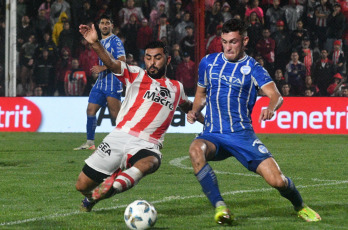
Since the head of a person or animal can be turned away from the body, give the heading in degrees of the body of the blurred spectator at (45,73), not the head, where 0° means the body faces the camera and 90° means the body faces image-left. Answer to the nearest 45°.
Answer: approximately 0°

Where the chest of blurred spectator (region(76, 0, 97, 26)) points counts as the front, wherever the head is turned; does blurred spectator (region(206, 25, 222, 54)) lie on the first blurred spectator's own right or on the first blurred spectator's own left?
on the first blurred spectator's own left

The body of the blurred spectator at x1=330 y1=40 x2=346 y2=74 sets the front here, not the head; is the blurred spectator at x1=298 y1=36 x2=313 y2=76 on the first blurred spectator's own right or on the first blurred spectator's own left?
on the first blurred spectator's own right

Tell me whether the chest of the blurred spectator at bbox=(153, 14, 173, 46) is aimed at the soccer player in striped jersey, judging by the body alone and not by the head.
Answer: yes

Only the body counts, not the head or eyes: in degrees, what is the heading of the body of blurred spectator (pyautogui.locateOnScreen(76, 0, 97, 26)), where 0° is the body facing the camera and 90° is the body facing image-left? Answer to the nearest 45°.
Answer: approximately 0°

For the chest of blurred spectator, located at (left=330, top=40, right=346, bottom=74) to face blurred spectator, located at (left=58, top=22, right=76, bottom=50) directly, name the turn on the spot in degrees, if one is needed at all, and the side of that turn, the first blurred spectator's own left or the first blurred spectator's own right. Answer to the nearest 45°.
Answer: approximately 90° to the first blurred spectator's own right
